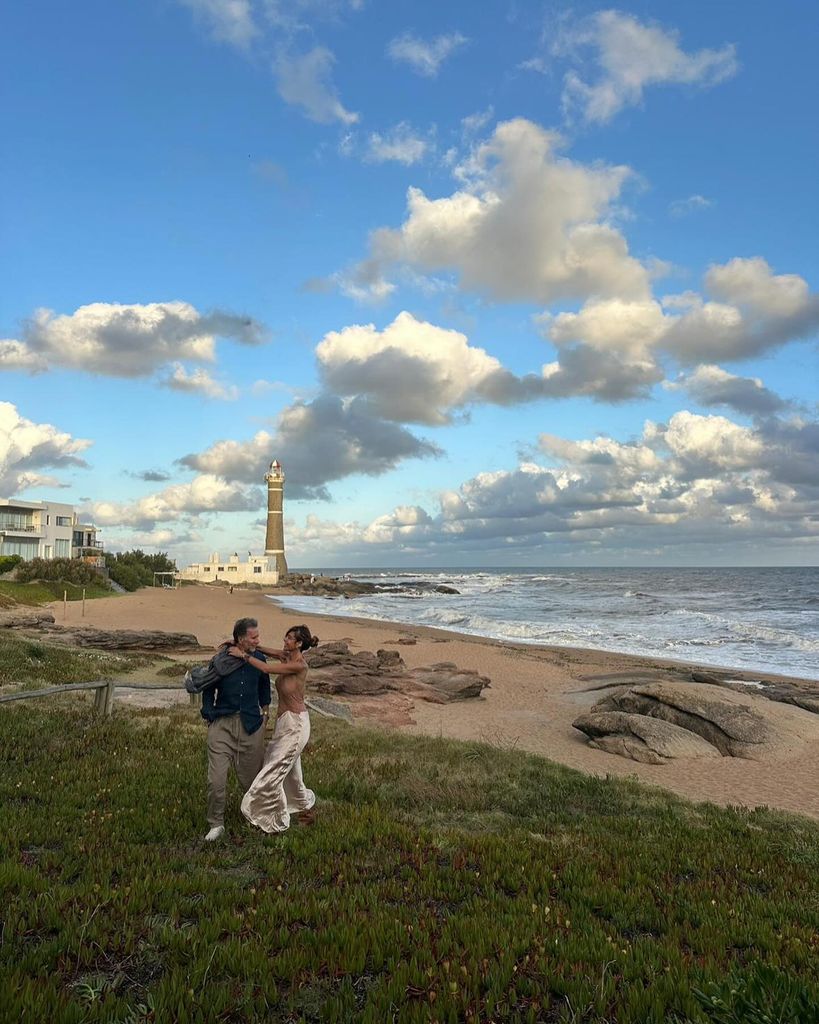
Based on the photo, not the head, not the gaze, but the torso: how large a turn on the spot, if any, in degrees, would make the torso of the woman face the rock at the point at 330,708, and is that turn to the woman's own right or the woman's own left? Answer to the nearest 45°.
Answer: approximately 90° to the woman's own right

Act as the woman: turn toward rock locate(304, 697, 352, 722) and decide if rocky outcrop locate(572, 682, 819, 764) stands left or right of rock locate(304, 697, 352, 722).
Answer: right

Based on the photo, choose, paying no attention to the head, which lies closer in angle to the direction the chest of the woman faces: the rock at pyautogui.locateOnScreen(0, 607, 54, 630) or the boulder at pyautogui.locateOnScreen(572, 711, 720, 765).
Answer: the rock

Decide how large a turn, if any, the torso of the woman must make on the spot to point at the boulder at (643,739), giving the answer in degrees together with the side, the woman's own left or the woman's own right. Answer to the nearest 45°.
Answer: approximately 135° to the woman's own right

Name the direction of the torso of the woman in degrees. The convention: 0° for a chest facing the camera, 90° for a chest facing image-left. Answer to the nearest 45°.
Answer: approximately 90°

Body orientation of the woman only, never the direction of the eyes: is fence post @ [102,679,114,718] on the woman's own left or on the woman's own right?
on the woman's own right
